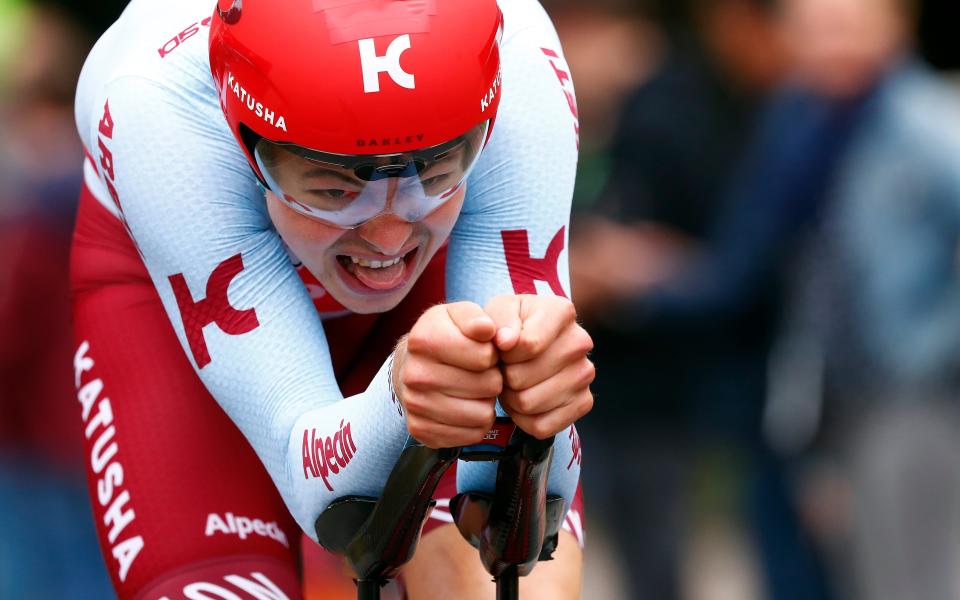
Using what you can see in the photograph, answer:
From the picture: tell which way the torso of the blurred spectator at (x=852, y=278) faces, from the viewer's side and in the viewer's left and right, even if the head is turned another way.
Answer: facing the viewer and to the left of the viewer

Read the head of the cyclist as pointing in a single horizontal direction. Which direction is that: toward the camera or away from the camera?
toward the camera

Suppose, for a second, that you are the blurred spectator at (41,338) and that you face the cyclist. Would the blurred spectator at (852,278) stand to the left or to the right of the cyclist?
left

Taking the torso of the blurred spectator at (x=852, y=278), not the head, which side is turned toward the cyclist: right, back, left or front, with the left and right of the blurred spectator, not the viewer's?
front

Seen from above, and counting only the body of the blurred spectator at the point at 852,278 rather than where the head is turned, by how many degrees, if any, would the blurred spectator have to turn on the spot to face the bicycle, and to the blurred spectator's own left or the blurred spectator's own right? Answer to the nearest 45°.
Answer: approximately 45° to the blurred spectator's own left
